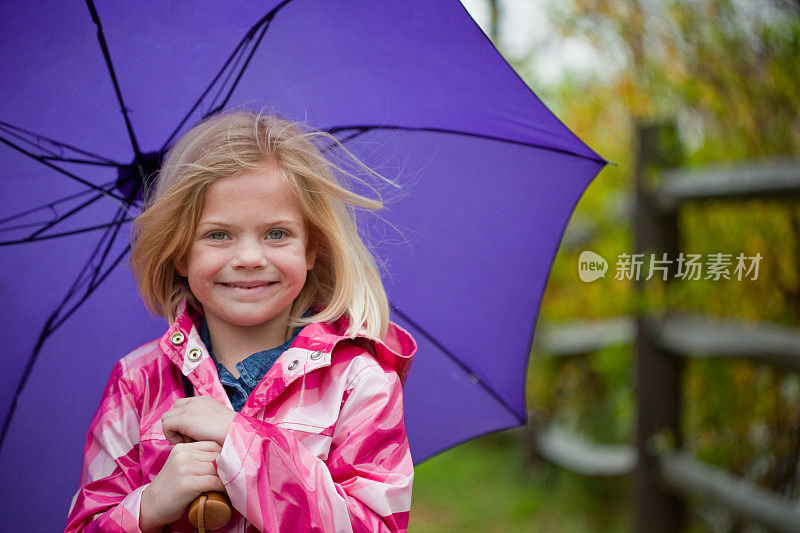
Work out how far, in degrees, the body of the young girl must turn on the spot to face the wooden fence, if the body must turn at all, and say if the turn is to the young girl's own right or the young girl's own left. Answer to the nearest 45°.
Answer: approximately 135° to the young girl's own left
